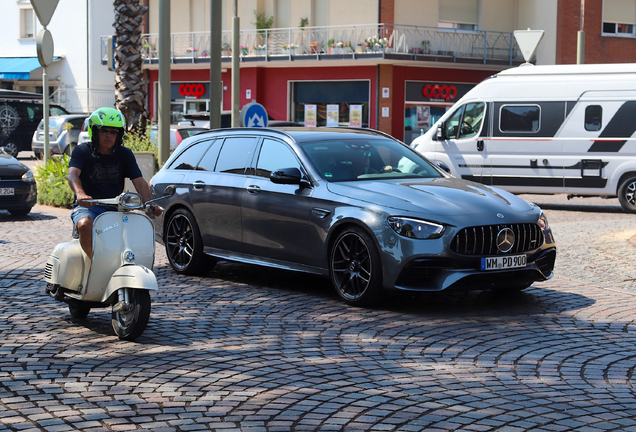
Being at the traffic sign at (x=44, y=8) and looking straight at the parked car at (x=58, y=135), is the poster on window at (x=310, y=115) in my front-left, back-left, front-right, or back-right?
front-right

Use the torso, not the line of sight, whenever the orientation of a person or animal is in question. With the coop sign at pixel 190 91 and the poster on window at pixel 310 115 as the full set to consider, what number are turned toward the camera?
2

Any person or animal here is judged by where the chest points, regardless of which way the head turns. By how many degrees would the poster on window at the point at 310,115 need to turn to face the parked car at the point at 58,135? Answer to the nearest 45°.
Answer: approximately 45° to its right

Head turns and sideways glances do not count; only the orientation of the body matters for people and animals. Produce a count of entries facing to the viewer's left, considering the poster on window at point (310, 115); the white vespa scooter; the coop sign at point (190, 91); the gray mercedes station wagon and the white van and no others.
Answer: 1

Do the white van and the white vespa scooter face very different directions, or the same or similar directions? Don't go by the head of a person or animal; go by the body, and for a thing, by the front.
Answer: very different directions

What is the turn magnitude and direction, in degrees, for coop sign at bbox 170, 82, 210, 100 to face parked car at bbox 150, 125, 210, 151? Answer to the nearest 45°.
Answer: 0° — it already faces it

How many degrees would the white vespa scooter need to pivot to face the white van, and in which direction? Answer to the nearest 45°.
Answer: approximately 90° to its left

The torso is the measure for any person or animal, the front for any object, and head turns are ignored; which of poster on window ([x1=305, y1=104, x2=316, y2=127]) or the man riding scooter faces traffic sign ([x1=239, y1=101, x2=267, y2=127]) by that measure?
the poster on window

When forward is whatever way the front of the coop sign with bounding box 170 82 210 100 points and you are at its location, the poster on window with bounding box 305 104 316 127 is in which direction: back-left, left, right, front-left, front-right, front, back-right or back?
front-left

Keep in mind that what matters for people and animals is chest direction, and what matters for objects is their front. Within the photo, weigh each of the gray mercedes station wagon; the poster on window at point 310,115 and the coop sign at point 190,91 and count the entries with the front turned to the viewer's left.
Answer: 0

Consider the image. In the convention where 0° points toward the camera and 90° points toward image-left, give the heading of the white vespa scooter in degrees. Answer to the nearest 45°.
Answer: approximately 315°

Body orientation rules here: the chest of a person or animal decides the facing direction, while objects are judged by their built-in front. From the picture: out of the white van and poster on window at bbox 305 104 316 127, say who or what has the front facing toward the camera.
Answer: the poster on window

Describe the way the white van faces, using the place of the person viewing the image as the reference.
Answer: facing to the left of the viewer

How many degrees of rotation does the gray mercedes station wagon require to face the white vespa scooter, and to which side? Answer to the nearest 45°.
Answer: approximately 90° to its right

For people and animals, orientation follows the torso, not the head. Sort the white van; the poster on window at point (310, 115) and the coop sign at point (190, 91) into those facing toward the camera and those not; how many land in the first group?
2

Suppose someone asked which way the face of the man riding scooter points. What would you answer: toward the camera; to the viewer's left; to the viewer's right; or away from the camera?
toward the camera

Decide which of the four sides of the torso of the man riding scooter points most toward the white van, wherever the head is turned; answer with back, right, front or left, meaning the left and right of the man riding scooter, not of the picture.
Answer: left

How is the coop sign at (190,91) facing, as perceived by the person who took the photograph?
facing the viewer
